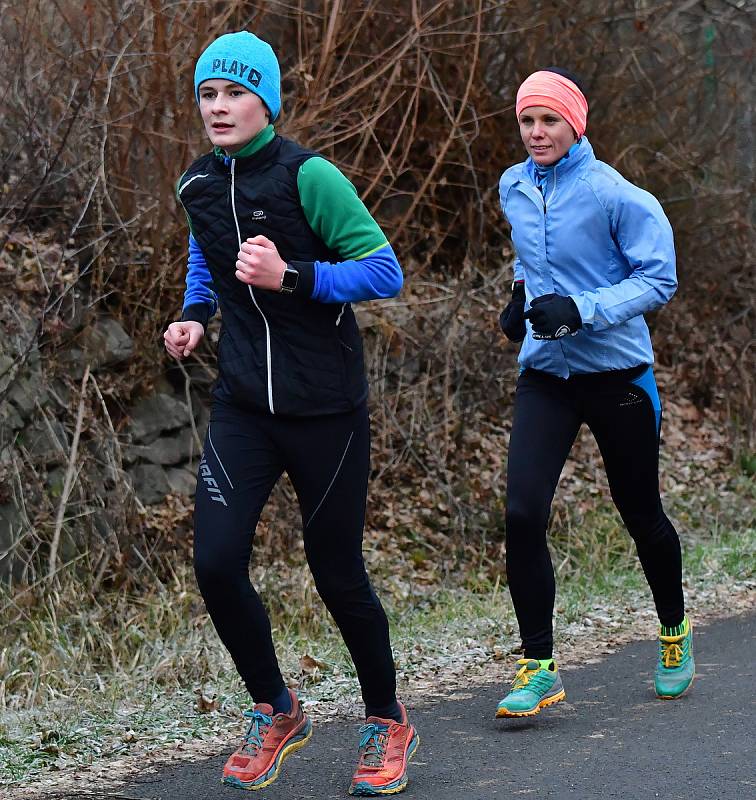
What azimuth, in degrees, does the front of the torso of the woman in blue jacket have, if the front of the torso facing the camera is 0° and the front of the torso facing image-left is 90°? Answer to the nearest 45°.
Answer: approximately 45°

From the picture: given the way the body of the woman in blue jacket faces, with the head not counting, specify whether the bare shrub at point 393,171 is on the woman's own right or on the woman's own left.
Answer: on the woman's own right

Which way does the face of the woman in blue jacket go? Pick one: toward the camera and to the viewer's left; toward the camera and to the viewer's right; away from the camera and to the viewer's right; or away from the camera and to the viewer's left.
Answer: toward the camera and to the viewer's left
